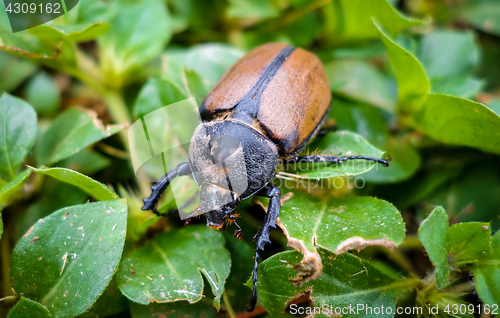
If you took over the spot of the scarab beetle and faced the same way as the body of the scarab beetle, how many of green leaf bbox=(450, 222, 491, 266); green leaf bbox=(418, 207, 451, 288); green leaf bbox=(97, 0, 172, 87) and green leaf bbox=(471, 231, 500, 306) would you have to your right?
1

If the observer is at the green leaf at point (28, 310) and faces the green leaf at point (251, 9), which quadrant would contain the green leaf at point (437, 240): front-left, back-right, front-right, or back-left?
front-right

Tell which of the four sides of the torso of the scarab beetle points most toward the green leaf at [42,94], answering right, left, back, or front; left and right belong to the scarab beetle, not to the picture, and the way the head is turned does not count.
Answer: right

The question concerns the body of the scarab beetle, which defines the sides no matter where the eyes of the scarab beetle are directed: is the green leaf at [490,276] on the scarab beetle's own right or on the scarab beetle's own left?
on the scarab beetle's own left

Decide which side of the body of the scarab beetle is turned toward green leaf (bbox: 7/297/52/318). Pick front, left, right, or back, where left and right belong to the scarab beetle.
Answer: front

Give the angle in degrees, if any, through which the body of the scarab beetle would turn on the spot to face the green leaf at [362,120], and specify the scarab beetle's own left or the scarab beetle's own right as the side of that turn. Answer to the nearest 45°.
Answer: approximately 180°

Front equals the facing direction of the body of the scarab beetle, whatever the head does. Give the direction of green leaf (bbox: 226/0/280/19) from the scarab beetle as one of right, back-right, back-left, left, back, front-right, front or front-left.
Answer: back-right

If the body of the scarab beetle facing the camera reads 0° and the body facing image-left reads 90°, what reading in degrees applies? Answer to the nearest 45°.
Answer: approximately 45°

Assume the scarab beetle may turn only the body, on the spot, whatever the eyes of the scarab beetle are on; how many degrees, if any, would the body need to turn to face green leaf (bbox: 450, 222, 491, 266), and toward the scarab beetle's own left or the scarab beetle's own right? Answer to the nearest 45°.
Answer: approximately 90° to the scarab beetle's own left

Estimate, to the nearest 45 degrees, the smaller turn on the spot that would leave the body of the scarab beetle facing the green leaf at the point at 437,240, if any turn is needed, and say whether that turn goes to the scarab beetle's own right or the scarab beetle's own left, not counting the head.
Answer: approximately 90° to the scarab beetle's own left
